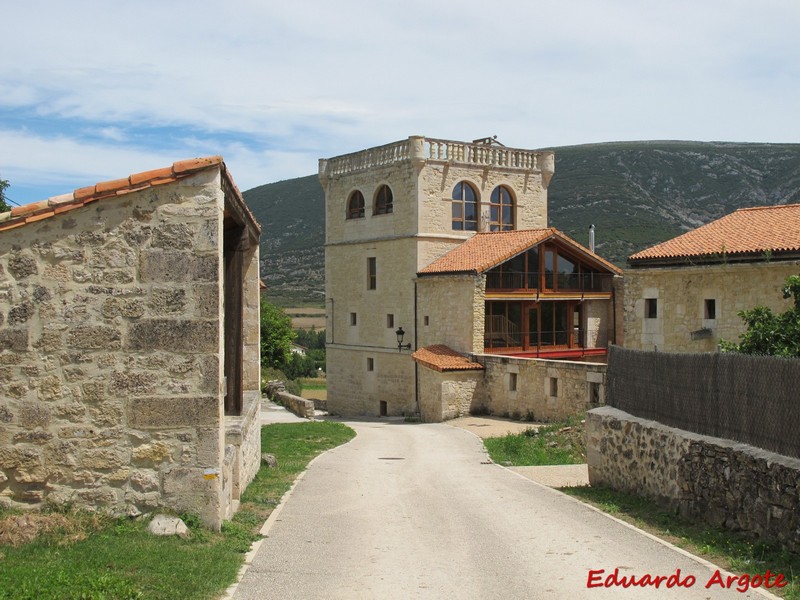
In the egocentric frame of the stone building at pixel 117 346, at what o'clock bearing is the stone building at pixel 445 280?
the stone building at pixel 445 280 is roughly at 10 o'clock from the stone building at pixel 117 346.

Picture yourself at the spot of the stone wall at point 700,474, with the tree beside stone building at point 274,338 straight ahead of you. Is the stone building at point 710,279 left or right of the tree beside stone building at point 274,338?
right

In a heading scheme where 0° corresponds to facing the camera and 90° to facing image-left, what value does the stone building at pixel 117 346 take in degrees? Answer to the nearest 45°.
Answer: approximately 270°

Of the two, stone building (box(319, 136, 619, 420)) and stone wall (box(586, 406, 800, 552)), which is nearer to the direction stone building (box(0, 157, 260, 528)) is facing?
the stone wall

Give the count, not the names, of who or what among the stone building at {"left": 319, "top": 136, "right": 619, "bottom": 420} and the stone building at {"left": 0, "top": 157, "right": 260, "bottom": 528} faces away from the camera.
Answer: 0

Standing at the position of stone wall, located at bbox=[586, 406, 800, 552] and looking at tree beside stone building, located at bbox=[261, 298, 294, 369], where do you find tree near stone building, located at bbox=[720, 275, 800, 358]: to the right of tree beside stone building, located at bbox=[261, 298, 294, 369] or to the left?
right

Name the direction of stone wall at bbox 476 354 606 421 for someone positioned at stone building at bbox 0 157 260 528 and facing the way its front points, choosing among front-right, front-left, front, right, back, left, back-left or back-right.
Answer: front-left

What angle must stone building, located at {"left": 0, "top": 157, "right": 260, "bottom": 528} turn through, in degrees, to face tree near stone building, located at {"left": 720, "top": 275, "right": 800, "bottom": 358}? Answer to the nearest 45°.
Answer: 0° — it already faces it

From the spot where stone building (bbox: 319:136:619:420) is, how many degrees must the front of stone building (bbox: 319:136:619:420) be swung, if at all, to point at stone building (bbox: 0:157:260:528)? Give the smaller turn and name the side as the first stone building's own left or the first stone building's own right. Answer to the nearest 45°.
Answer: approximately 45° to the first stone building's own right

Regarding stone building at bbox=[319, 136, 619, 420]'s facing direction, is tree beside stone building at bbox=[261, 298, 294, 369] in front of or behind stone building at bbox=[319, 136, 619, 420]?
behind

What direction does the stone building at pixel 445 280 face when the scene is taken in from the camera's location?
facing the viewer and to the right of the viewer

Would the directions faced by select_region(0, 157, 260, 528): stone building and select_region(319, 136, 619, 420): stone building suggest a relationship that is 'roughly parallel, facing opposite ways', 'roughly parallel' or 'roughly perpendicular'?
roughly perpendicular
